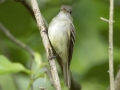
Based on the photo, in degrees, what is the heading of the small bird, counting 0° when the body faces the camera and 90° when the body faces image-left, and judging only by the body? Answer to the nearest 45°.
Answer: approximately 45°
